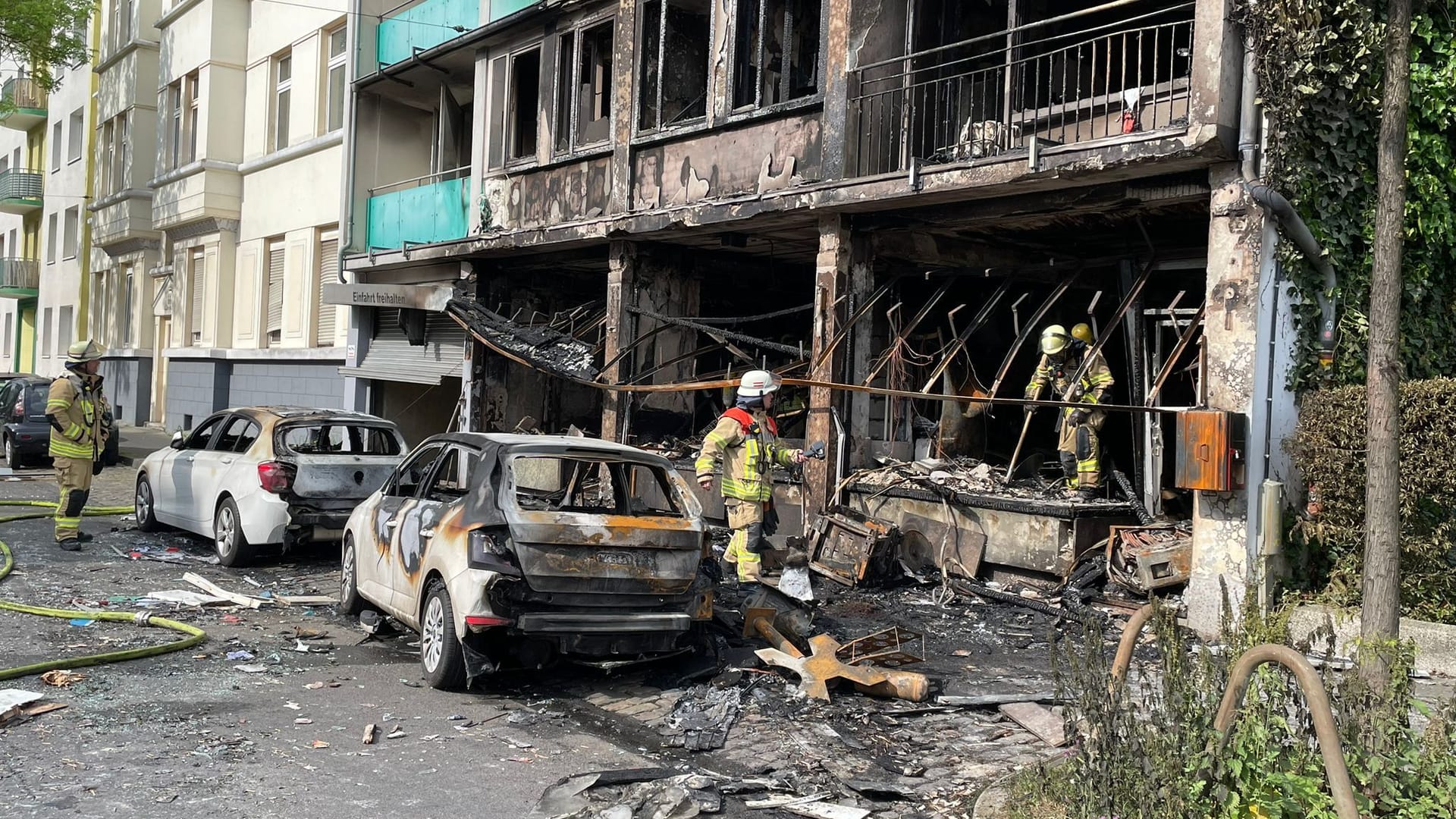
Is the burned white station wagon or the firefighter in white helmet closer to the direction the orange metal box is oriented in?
the burned white station wagon

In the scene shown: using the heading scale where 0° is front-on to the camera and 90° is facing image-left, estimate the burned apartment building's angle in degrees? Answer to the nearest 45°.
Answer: approximately 45°

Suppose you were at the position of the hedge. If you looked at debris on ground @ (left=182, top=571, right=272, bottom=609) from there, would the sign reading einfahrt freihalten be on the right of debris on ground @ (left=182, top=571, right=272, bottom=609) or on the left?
right

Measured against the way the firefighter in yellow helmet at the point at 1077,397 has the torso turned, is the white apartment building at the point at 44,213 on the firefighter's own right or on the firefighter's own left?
on the firefighter's own right

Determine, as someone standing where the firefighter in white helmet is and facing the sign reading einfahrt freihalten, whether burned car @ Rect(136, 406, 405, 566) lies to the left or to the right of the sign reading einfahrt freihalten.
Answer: left

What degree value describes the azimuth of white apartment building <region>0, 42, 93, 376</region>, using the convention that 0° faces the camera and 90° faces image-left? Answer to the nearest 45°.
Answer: approximately 45°

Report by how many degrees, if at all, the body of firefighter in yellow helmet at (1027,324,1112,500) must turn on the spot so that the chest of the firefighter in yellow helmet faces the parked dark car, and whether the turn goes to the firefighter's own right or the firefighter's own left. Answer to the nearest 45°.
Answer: approximately 45° to the firefighter's own right

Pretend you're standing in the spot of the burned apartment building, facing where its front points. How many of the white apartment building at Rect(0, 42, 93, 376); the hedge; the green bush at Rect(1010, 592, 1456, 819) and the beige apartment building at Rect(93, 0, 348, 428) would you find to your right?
2

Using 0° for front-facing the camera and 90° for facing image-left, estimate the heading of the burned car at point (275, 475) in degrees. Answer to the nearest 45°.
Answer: approximately 135°

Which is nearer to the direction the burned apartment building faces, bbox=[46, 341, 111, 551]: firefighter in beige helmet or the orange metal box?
the firefighter in beige helmet
